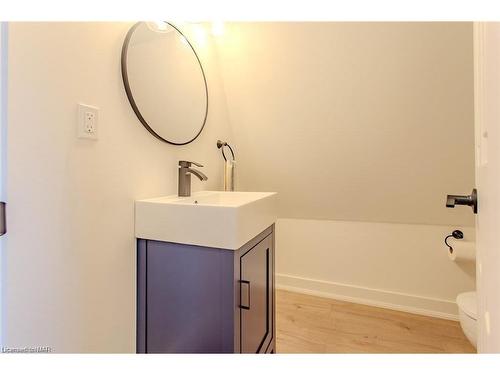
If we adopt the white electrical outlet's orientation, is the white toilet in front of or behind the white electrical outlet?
in front

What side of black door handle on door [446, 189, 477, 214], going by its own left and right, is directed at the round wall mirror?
front

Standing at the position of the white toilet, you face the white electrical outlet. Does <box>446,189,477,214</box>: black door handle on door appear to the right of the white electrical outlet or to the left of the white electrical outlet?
left

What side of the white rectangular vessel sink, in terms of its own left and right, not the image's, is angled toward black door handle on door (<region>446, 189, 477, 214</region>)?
front

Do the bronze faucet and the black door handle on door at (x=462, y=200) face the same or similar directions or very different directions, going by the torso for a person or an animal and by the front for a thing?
very different directions

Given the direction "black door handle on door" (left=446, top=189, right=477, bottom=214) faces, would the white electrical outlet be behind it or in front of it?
in front

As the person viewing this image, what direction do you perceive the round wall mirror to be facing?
facing the viewer and to the right of the viewer

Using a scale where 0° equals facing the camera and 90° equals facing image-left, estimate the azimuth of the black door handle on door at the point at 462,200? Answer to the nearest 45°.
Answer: approximately 90°

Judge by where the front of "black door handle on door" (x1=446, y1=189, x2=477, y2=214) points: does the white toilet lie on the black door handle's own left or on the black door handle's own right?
on the black door handle's own right
